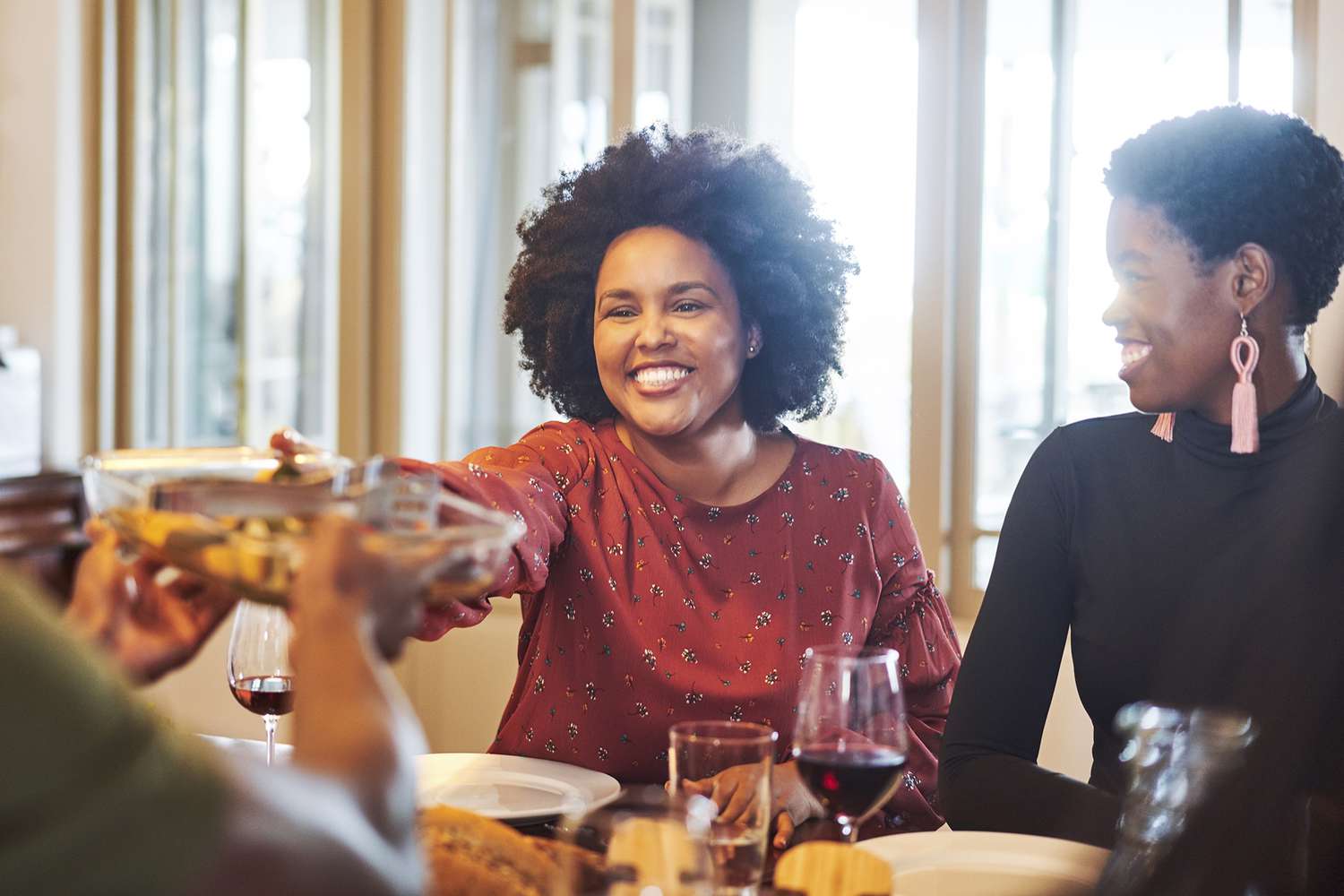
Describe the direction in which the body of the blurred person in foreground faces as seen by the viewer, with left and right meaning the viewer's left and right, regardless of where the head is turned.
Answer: facing away from the viewer and to the right of the viewer

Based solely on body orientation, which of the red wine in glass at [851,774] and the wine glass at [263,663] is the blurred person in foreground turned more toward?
the red wine in glass

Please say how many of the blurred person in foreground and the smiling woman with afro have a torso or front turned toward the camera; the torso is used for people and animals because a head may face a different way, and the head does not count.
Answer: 1

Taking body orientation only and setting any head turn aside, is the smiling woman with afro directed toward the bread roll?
yes

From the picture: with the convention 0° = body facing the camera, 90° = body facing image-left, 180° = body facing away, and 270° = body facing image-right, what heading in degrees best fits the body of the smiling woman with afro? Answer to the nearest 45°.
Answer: approximately 0°

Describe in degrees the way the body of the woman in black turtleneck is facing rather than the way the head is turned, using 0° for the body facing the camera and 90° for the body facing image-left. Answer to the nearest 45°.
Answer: approximately 45°

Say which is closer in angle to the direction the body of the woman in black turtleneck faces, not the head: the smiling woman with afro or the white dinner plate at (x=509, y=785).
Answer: the white dinner plate
